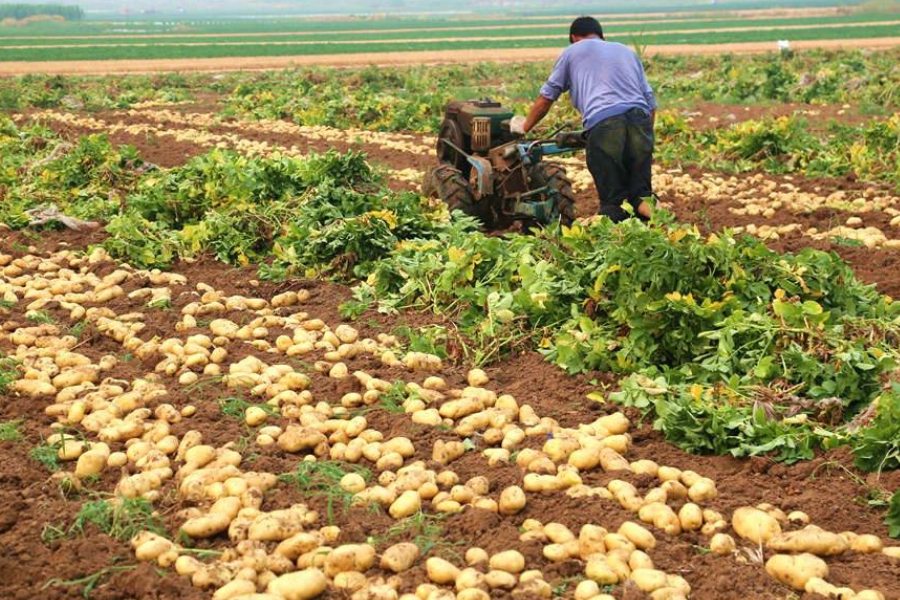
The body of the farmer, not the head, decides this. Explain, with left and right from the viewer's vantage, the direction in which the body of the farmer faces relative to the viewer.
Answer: facing away from the viewer and to the left of the viewer

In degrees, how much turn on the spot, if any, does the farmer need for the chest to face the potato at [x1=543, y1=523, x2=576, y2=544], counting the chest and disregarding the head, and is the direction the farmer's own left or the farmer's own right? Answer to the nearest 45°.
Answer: approximately 135° to the farmer's own left

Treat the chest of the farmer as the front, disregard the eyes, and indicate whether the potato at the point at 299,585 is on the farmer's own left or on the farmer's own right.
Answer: on the farmer's own left

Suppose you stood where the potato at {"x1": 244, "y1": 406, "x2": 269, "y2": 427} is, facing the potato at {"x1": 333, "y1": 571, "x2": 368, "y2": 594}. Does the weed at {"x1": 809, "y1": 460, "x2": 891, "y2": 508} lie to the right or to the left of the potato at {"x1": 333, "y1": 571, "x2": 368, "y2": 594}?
left

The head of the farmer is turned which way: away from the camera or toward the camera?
away from the camera

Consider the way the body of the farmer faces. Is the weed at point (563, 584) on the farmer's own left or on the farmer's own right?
on the farmer's own left

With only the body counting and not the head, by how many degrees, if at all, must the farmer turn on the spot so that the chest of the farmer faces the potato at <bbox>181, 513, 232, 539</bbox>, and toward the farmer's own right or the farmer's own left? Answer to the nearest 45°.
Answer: approximately 135° to the farmer's own left

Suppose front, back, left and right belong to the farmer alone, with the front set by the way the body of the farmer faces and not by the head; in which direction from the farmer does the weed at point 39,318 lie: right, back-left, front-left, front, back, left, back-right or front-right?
left

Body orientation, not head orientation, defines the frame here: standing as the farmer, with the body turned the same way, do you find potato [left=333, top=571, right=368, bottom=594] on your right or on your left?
on your left

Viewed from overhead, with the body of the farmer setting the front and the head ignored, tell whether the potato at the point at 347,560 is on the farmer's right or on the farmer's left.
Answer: on the farmer's left

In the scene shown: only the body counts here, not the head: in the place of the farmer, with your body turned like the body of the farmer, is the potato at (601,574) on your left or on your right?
on your left

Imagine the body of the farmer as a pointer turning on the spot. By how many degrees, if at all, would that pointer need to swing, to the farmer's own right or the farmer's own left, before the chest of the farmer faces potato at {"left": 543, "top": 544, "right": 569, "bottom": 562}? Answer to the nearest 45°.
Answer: approximately 135° to the farmer's own left

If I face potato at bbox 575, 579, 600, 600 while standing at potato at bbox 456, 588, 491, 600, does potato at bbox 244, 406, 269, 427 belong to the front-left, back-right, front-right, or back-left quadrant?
back-left
